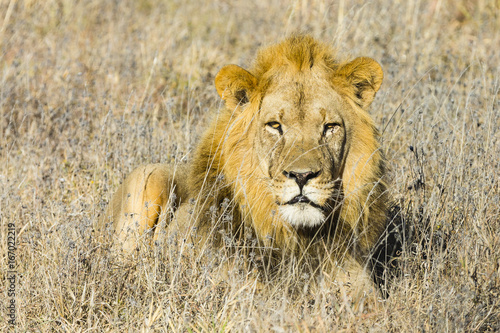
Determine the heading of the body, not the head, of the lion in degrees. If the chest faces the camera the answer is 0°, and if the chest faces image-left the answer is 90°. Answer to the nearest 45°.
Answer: approximately 315°
